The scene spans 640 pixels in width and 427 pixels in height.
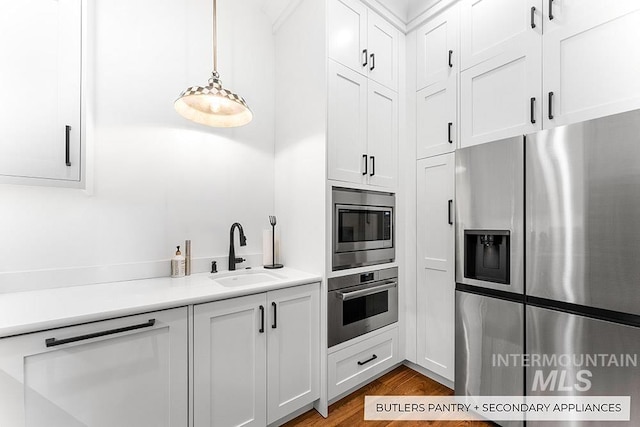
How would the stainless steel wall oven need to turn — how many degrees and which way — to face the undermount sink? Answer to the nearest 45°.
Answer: approximately 135° to its right

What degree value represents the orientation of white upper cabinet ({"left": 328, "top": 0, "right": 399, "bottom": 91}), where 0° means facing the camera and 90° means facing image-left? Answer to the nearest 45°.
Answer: approximately 315°

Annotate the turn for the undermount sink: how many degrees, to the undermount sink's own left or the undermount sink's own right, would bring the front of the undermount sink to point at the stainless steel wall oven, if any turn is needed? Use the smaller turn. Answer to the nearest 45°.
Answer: approximately 45° to the undermount sink's own left
